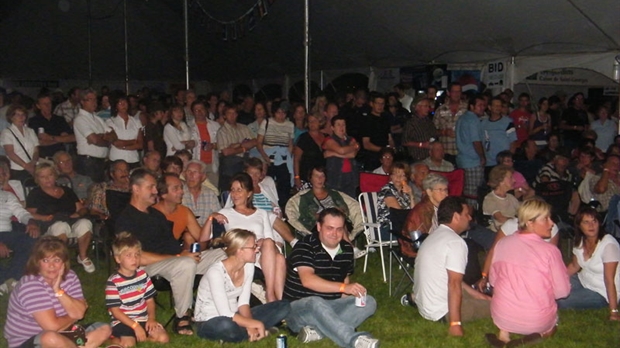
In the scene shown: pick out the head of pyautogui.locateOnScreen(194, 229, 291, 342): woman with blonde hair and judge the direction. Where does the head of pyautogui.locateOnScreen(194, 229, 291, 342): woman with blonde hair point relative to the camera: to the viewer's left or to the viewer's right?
to the viewer's right

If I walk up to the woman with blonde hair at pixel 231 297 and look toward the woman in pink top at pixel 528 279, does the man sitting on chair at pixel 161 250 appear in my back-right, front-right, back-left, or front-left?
back-left

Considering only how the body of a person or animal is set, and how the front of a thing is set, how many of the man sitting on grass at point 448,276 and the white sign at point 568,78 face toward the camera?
1

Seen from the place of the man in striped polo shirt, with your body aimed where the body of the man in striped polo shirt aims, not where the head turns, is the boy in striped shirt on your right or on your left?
on your right

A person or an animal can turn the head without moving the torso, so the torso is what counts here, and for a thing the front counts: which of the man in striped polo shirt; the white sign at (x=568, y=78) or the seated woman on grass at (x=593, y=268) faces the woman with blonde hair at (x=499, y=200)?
the white sign

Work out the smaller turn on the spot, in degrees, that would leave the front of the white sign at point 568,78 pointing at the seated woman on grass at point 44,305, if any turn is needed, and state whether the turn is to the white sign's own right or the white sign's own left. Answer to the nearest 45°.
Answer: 0° — it already faces them

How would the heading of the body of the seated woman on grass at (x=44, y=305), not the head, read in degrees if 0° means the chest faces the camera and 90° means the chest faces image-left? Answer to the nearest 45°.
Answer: approximately 315°

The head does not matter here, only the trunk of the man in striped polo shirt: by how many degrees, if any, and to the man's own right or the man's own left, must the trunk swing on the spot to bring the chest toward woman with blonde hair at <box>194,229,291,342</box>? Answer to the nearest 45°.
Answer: approximately 135° to the man's own right

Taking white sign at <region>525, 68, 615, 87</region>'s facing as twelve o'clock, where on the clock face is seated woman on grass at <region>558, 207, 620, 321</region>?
The seated woman on grass is roughly at 12 o'clock from the white sign.

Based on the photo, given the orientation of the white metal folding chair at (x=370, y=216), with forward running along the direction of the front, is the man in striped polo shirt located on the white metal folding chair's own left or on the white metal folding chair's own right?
on the white metal folding chair's own right

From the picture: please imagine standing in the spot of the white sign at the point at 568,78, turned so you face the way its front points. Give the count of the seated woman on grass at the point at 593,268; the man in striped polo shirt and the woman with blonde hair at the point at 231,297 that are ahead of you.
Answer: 3
